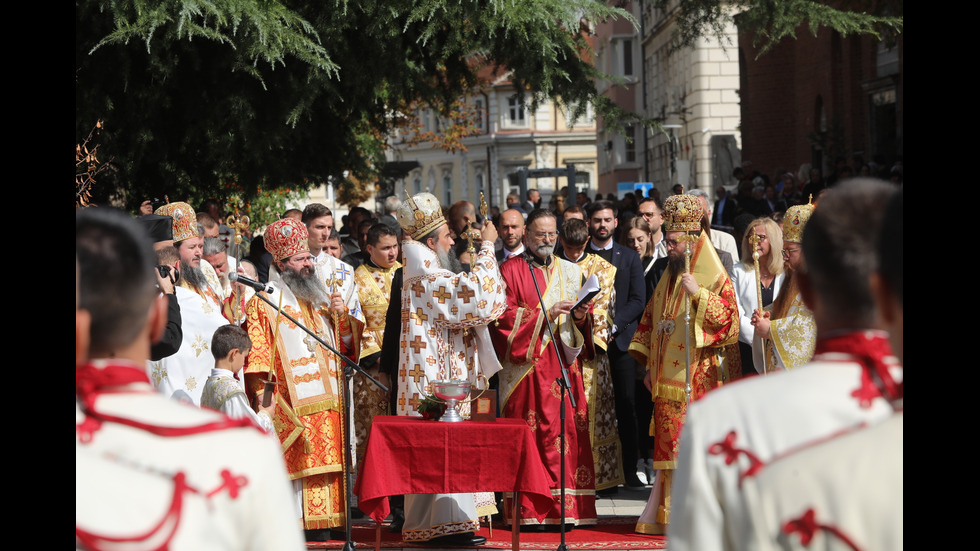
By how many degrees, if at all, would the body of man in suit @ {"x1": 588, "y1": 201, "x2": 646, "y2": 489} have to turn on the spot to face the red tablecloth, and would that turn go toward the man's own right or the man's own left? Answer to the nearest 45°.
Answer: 0° — they already face it

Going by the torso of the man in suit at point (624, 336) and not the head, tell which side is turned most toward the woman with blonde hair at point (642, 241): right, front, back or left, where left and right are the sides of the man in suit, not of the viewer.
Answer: back

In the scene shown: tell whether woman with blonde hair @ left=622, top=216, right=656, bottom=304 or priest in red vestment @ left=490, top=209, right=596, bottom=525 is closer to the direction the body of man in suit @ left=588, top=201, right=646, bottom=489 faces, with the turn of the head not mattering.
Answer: the priest in red vestment

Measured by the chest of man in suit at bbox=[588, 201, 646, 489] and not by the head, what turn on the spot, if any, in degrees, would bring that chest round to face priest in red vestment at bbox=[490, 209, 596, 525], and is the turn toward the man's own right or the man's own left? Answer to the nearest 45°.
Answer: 0° — they already face them

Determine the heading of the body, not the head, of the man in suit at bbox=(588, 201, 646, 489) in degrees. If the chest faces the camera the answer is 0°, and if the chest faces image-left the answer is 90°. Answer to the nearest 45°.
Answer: approximately 0°
